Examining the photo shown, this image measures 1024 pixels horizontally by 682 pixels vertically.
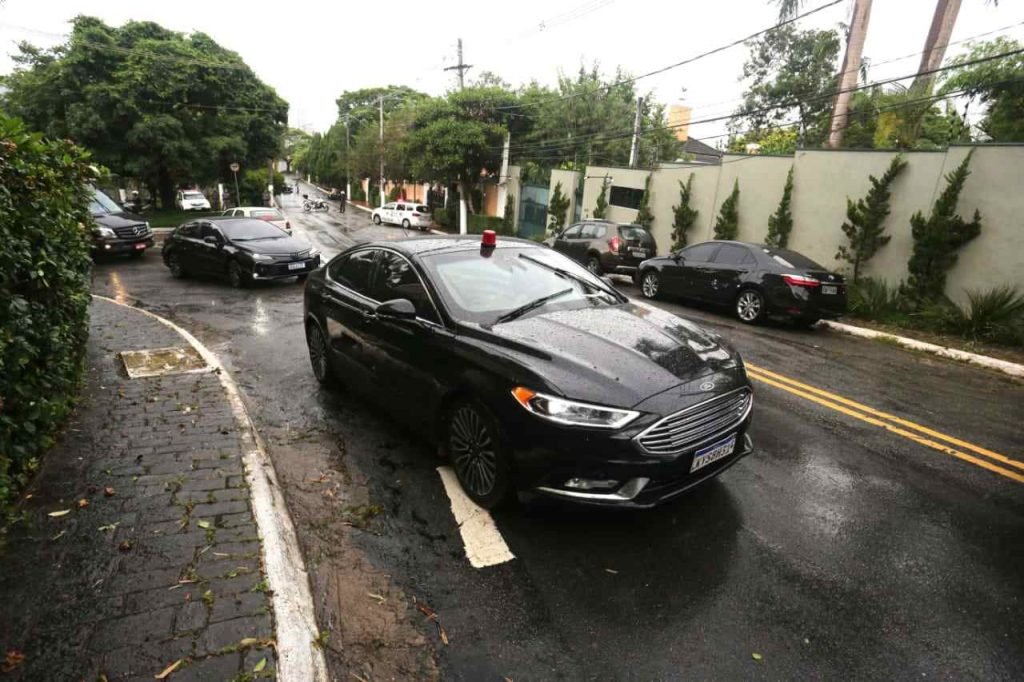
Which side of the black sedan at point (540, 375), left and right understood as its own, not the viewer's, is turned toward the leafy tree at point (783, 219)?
left

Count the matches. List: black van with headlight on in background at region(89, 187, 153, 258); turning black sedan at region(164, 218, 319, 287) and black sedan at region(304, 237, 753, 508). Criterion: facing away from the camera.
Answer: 0

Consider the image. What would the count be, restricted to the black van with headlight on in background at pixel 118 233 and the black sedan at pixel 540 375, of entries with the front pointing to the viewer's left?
0

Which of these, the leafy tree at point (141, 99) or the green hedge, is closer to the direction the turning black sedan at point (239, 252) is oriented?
the green hedge

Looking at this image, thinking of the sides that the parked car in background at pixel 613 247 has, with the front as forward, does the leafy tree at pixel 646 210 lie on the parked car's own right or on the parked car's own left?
on the parked car's own right

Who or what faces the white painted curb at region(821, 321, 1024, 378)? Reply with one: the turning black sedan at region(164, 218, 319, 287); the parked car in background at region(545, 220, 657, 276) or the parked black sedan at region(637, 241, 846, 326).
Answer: the turning black sedan at region(164, 218, 319, 287)

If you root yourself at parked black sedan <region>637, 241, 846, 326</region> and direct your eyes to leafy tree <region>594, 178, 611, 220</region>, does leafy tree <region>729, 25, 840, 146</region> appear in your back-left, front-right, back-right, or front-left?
front-right

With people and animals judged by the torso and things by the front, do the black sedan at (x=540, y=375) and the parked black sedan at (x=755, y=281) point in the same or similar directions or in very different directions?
very different directions

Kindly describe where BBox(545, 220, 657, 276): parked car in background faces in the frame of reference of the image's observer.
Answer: facing away from the viewer and to the left of the viewer

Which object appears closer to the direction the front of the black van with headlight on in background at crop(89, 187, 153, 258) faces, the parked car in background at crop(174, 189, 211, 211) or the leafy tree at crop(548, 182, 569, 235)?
the leafy tree

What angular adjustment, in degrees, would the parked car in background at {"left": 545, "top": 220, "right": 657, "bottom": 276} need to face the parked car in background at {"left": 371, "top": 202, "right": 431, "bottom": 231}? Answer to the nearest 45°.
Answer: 0° — it already faces it

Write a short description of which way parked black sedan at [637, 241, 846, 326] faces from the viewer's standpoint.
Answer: facing away from the viewer and to the left of the viewer

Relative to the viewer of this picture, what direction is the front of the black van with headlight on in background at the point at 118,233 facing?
facing the viewer and to the right of the viewer

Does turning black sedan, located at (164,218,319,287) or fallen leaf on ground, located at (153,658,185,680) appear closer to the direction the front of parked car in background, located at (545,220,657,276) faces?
the turning black sedan

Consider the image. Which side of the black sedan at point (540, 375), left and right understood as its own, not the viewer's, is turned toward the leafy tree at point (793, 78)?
left

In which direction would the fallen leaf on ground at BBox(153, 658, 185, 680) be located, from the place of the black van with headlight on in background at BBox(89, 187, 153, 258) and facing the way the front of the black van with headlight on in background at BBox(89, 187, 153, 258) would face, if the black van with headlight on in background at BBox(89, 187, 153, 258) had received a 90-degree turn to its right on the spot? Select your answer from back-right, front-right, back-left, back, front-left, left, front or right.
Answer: front-left

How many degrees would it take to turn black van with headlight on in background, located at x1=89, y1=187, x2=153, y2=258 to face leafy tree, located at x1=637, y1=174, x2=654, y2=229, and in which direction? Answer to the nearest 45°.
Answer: approximately 45° to its left

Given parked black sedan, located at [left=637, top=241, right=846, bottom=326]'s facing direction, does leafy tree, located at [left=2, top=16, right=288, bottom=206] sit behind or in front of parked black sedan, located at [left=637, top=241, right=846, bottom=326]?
in front
